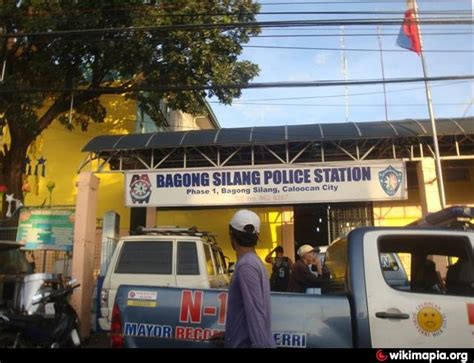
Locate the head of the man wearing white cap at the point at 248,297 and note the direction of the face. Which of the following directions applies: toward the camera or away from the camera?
away from the camera

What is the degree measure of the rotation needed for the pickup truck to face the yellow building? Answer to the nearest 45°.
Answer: approximately 90° to its left

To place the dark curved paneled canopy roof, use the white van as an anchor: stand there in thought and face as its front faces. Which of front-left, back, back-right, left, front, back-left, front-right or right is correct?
front

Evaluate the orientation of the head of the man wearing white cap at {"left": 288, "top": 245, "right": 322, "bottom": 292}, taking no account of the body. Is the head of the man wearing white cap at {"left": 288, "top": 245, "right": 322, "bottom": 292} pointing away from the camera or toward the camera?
toward the camera

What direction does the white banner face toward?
toward the camera

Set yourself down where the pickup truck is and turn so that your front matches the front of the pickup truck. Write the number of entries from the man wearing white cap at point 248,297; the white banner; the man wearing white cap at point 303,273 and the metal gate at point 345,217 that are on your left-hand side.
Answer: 3

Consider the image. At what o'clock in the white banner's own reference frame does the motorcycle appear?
The motorcycle is roughly at 1 o'clock from the white banner.

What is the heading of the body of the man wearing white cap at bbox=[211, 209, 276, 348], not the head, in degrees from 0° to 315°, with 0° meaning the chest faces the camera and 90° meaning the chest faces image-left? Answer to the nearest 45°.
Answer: approximately 135°

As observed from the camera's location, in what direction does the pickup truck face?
facing to the right of the viewer

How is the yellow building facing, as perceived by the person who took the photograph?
facing the viewer

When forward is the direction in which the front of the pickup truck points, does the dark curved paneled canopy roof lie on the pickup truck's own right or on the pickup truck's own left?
on the pickup truck's own left

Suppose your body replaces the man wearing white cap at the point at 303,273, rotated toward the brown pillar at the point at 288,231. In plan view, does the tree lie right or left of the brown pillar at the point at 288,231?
left
